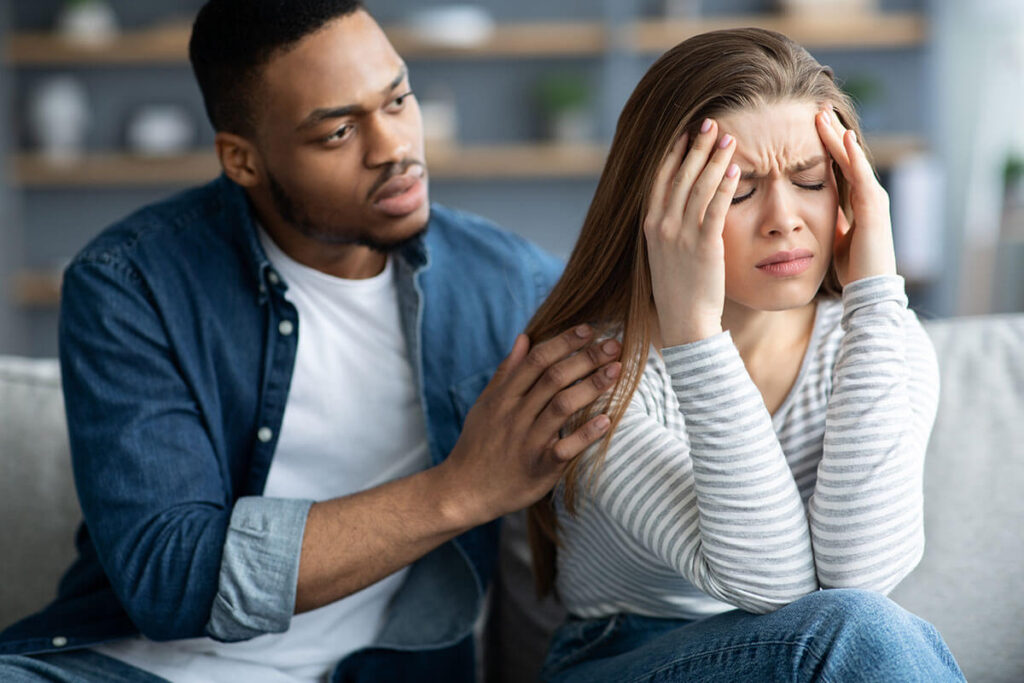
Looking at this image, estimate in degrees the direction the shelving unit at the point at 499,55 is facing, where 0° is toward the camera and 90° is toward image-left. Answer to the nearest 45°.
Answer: approximately 0°

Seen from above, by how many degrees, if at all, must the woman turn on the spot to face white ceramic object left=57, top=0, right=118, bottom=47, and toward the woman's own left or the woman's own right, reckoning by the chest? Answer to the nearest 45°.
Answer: approximately 180°

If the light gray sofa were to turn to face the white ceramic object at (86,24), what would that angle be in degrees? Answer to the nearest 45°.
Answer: approximately 135° to its right

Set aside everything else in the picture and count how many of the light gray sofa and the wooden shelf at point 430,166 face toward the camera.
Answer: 2

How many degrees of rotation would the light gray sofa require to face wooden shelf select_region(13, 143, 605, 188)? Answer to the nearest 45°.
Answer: approximately 180°

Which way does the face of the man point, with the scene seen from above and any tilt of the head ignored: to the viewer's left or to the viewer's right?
to the viewer's right

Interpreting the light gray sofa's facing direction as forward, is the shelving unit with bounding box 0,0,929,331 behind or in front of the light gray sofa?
behind
